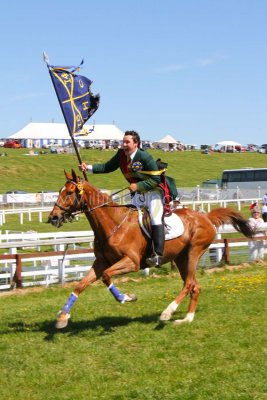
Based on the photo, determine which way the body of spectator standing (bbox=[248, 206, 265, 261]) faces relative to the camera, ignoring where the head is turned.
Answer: toward the camera

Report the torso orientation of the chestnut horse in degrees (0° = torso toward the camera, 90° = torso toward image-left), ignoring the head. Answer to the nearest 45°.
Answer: approximately 90°

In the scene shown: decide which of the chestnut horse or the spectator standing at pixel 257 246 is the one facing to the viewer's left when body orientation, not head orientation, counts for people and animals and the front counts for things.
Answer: the chestnut horse

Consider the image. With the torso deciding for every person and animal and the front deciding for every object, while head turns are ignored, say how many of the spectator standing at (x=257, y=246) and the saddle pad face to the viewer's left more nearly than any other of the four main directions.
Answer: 1

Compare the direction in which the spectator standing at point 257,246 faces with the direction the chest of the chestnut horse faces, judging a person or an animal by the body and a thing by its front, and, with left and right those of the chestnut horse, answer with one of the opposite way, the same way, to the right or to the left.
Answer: to the left

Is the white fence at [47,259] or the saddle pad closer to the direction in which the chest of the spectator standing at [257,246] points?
the saddle pad

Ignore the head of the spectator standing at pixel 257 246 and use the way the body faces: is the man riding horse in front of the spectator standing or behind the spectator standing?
in front

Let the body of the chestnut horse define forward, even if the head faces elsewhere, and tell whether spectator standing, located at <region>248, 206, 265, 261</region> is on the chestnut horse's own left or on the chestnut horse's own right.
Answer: on the chestnut horse's own right

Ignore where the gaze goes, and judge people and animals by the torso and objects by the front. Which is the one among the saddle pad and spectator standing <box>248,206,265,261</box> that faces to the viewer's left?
the saddle pad

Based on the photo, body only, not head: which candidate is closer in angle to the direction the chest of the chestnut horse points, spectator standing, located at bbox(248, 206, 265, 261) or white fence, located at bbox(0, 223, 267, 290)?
the white fence

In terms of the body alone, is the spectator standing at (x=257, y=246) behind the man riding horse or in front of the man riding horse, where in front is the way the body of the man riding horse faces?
behind

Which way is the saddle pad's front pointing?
to the viewer's left

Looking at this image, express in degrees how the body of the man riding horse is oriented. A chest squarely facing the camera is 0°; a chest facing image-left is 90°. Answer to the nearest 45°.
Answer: approximately 45°
